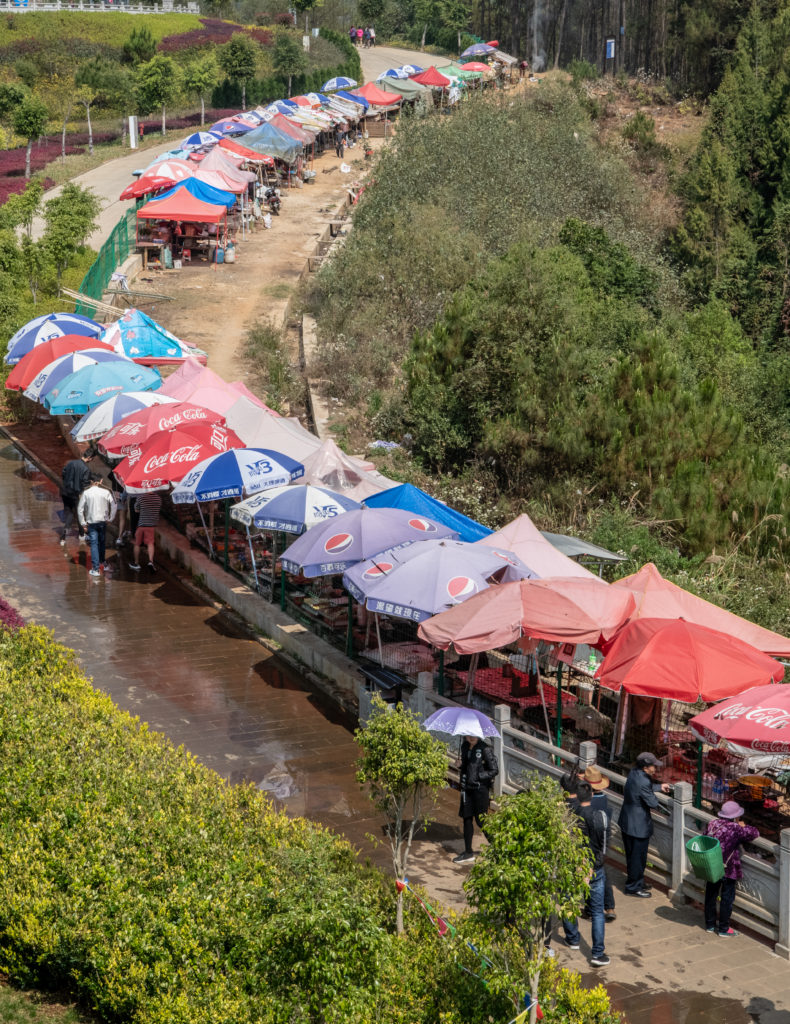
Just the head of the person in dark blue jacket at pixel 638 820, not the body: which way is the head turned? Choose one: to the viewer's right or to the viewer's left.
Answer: to the viewer's right

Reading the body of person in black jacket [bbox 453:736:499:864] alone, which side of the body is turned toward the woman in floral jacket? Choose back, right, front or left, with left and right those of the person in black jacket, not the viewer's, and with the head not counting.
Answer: left

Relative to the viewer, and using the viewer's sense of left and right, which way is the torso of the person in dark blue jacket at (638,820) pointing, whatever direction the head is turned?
facing to the right of the viewer

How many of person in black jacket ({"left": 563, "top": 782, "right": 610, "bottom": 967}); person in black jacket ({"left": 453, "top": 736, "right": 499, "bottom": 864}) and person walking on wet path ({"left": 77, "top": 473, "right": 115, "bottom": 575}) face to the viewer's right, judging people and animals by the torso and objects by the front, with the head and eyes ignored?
0

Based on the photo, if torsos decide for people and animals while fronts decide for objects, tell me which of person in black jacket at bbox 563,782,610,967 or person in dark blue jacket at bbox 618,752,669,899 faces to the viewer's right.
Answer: person in dark blue jacket at bbox 618,752,669,899

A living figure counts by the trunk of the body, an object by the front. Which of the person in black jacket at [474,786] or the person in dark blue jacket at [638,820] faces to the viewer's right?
the person in dark blue jacket at [638,820]

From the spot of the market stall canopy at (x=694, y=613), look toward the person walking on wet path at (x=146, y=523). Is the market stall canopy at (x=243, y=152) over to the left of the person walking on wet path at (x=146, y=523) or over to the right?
right

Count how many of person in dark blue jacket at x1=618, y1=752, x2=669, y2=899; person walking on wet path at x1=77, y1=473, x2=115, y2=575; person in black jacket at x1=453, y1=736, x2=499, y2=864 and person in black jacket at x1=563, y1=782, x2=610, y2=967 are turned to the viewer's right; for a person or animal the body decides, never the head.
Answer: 1

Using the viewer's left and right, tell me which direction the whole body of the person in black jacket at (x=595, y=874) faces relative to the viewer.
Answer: facing away from the viewer and to the left of the viewer

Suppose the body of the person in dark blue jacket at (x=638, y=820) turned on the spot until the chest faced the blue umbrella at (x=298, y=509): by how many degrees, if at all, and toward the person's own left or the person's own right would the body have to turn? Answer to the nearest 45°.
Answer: approximately 135° to the person's own left

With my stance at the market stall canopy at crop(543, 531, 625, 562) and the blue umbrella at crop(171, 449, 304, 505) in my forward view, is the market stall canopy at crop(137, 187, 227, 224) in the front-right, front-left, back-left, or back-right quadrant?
front-right

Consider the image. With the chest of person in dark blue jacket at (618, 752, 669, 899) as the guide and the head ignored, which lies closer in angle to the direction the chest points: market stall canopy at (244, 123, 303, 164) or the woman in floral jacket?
the woman in floral jacket

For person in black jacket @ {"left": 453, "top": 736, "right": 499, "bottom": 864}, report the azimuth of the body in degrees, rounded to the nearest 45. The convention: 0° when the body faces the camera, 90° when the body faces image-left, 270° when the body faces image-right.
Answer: approximately 45°
